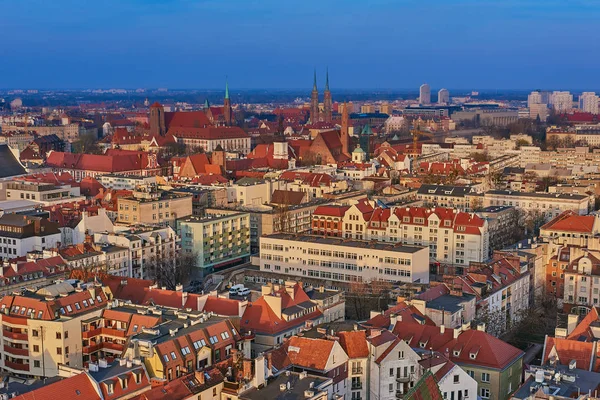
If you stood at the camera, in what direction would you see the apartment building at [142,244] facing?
facing the viewer and to the right of the viewer

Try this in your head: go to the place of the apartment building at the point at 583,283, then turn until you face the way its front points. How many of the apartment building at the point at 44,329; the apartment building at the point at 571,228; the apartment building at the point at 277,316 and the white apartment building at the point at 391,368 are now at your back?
1

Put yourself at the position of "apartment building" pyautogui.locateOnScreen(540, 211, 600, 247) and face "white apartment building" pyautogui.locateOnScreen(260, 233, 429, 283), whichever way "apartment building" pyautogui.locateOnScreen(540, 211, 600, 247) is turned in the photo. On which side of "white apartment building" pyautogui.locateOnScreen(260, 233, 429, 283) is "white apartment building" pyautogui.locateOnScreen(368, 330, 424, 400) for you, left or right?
left

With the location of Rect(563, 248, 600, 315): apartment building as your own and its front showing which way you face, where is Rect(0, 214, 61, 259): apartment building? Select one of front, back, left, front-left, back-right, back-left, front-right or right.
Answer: right

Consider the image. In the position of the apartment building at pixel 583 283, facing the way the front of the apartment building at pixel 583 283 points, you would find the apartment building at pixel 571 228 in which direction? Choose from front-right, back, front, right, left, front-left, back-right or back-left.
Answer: back

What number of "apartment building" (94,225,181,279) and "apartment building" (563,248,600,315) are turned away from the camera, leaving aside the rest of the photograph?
0

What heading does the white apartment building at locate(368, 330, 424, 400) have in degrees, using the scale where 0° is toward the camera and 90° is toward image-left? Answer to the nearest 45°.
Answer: approximately 315°

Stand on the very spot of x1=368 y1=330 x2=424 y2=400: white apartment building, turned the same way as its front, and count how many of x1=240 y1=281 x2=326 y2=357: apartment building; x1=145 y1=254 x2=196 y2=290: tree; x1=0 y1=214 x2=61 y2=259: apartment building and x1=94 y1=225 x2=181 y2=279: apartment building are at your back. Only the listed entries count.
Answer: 4

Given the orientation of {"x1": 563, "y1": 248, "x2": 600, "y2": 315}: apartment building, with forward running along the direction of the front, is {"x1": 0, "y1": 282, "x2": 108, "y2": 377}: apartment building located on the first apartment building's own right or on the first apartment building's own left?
on the first apartment building's own right

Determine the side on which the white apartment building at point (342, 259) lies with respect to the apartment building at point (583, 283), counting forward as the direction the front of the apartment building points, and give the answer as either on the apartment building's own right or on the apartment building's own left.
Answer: on the apartment building's own right

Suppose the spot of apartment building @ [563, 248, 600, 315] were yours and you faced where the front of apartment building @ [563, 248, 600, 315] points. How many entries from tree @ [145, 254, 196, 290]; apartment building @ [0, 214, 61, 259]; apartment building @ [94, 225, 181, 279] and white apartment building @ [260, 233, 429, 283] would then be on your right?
4

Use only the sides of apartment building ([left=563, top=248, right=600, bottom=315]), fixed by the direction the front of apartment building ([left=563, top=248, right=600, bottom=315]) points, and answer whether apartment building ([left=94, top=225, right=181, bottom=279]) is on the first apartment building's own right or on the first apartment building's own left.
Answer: on the first apartment building's own right

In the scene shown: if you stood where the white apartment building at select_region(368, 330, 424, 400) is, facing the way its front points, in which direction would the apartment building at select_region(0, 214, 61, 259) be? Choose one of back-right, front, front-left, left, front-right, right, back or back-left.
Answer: back

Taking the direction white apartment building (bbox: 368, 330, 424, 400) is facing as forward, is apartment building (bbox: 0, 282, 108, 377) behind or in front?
behind

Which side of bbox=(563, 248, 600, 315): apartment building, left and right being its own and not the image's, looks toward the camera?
front
